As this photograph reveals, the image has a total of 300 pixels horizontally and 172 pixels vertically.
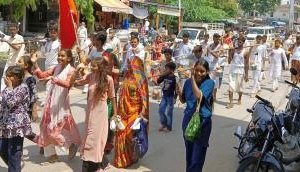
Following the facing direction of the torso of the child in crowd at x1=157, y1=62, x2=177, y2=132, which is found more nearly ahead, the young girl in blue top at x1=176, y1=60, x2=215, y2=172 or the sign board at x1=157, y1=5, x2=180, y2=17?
the young girl in blue top

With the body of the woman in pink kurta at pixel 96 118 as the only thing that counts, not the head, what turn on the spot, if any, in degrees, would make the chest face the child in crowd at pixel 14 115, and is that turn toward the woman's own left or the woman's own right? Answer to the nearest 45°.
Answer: approximately 45° to the woman's own right

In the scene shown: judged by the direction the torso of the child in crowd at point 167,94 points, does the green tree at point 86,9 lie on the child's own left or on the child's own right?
on the child's own right

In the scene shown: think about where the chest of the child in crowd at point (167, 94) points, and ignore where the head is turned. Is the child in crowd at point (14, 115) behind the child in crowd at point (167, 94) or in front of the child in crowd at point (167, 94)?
in front

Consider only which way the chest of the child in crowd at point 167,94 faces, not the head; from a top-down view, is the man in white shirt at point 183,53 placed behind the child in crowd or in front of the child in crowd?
behind

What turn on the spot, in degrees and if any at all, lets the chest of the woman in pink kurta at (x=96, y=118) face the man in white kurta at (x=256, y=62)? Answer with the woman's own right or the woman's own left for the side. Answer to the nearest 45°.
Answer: approximately 180°

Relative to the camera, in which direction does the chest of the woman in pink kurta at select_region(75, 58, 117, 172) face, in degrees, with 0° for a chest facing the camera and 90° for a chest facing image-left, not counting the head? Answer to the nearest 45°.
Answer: approximately 45°

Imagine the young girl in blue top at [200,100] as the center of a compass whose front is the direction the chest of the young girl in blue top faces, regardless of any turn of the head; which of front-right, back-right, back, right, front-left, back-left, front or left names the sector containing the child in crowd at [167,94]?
back-right

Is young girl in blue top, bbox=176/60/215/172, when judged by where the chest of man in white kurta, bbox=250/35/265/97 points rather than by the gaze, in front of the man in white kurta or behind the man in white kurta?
in front
